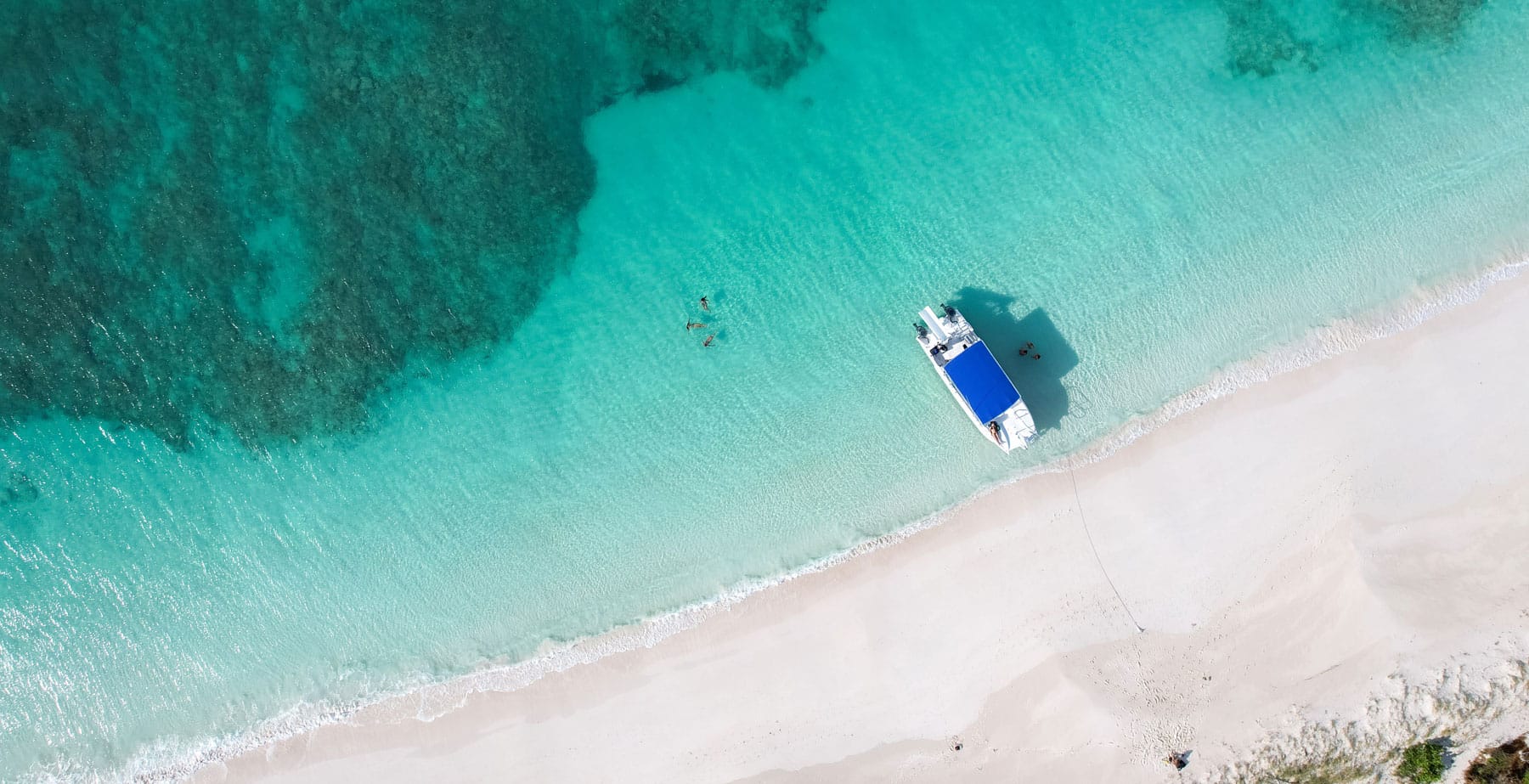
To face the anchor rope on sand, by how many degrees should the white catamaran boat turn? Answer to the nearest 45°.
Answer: approximately 45° to its left

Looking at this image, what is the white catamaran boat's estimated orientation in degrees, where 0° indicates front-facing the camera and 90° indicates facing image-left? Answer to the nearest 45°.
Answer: approximately 315°
